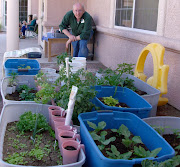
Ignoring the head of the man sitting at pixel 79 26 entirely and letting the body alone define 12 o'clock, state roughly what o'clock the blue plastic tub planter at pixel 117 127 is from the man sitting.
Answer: The blue plastic tub planter is roughly at 12 o'clock from the man sitting.

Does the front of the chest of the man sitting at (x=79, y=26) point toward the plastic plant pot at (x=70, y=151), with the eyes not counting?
yes

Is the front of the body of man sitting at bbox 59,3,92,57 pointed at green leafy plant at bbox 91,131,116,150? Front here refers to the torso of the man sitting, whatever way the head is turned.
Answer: yes

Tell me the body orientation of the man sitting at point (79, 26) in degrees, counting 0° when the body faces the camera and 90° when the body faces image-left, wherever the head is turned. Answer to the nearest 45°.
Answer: approximately 0°

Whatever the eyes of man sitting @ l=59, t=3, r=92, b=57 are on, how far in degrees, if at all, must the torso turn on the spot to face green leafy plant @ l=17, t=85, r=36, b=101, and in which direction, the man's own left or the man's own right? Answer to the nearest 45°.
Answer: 0° — they already face it

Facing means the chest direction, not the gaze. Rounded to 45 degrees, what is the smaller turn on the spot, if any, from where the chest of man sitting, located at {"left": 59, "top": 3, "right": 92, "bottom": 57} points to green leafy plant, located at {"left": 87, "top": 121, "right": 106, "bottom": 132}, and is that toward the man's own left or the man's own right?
0° — they already face it
